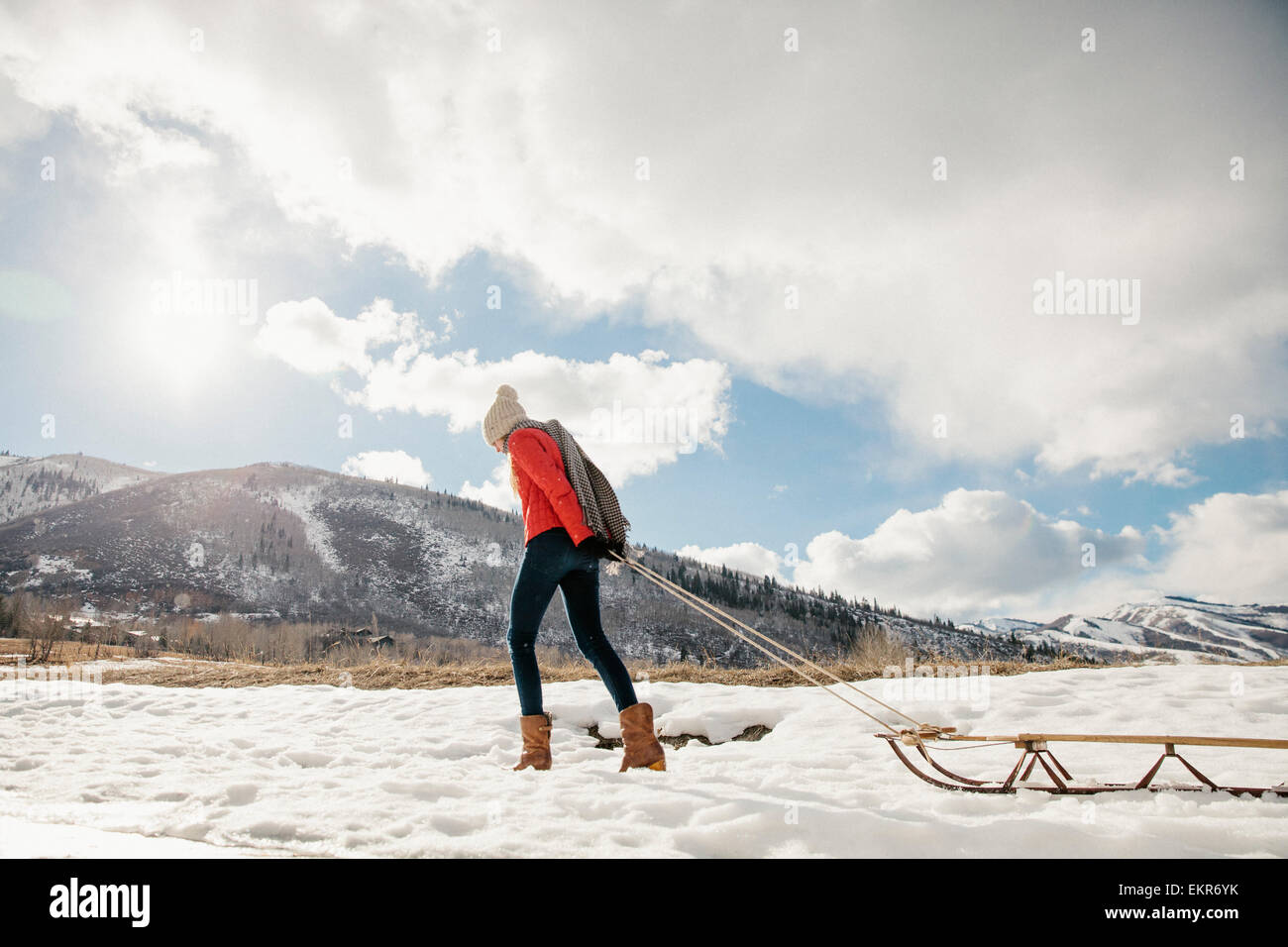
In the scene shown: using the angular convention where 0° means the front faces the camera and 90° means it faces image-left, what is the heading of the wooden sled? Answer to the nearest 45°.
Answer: approximately 90°
